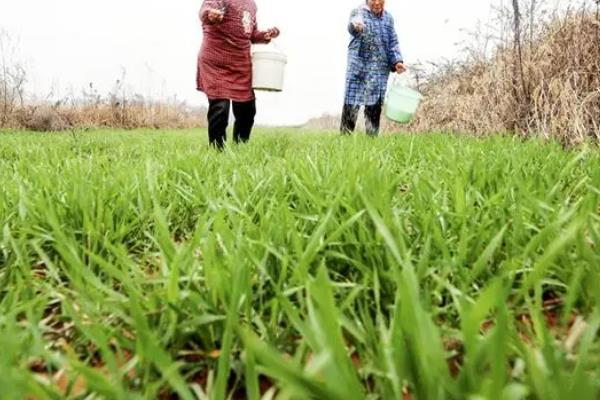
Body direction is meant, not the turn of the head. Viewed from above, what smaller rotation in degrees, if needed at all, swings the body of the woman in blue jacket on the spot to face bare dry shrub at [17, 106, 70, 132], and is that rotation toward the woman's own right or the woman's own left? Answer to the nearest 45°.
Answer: approximately 135° to the woman's own right

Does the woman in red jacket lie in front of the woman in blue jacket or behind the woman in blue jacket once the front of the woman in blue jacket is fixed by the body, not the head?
in front

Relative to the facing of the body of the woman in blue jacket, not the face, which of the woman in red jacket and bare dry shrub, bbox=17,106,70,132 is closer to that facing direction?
the woman in red jacket

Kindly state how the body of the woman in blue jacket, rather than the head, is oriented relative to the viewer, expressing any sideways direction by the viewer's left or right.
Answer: facing the viewer
